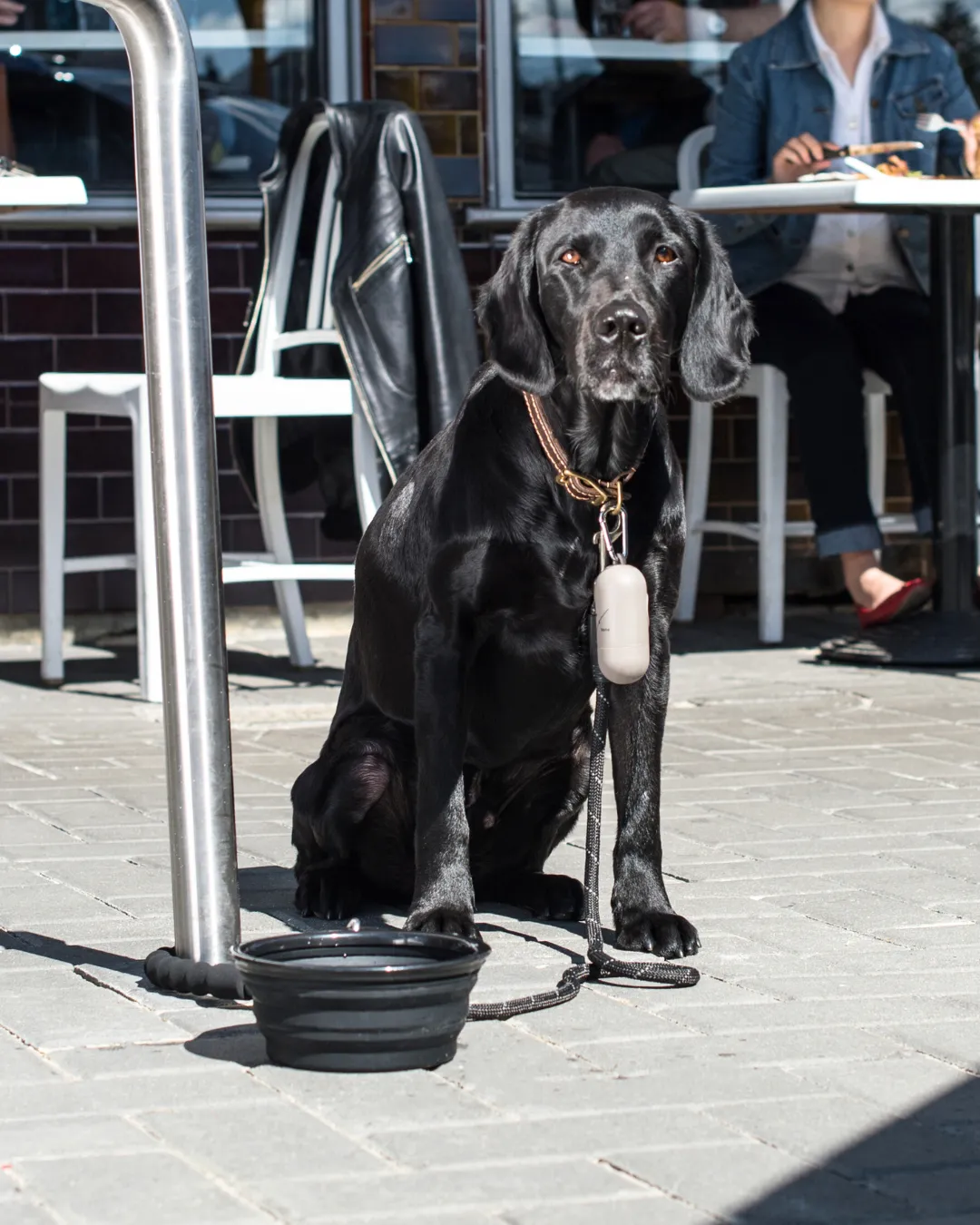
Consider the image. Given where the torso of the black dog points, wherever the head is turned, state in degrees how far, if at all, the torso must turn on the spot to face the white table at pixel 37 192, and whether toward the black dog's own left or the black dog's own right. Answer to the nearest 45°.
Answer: approximately 180°

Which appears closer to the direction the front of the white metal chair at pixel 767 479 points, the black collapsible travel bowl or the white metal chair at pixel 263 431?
the black collapsible travel bowl

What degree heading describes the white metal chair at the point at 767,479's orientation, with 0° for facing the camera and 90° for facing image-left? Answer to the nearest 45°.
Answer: approximately 315°

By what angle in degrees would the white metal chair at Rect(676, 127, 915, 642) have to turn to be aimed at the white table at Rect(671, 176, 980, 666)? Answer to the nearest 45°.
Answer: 0° — it already faces it

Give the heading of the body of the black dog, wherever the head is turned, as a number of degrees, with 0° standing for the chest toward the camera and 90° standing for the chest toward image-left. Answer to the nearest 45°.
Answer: approximately 315°

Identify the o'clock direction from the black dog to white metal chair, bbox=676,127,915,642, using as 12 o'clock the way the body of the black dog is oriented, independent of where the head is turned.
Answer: The white metal chair is roughly at 8 o'clock from the black dog.

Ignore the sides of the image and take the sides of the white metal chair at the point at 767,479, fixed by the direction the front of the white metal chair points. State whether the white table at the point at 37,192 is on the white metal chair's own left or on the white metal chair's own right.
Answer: on the white metal chair's own right
